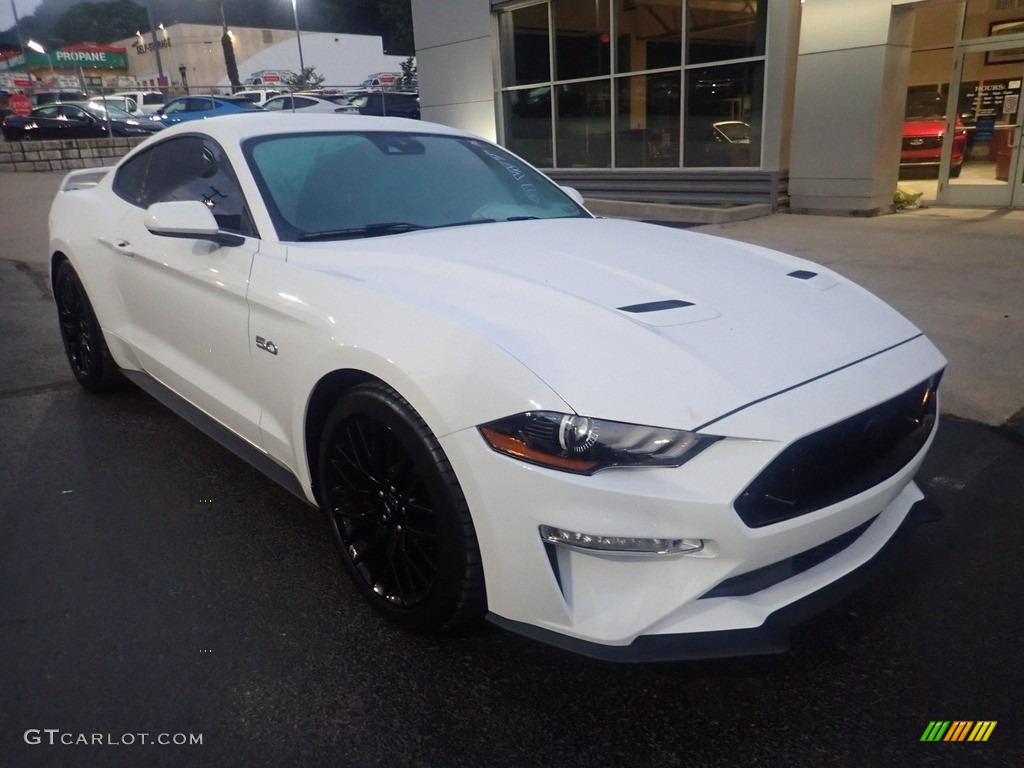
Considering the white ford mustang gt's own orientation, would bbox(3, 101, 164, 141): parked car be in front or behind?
behind

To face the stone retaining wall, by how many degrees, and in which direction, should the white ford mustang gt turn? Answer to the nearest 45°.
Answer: approximately 180°

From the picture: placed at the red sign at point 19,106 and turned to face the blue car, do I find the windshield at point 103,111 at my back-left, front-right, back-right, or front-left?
front-right

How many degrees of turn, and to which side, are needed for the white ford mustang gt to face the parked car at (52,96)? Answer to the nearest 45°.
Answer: approximately 180°

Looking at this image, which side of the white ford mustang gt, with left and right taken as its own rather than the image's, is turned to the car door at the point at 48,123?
back

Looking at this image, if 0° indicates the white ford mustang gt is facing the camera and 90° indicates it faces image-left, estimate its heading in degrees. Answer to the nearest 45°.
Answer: approximately 315°

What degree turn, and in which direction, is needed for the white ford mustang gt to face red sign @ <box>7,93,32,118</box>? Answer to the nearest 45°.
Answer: approximately 180°

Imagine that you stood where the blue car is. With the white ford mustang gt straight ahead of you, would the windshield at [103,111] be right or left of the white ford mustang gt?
right

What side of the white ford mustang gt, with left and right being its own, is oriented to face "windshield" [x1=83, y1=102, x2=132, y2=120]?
back

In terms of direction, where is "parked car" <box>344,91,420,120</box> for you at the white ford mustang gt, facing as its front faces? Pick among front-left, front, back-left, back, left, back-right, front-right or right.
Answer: back-left

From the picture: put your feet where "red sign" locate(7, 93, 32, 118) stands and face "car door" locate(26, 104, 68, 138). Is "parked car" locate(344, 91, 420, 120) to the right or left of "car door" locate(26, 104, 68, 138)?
left

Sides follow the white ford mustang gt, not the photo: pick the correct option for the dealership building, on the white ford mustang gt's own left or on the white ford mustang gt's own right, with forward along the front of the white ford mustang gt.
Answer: on the white ford mustang gt's own left

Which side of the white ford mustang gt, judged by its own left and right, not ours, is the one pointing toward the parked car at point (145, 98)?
back

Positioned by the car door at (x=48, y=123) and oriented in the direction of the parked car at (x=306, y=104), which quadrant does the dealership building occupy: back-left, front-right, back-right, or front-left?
front-right
